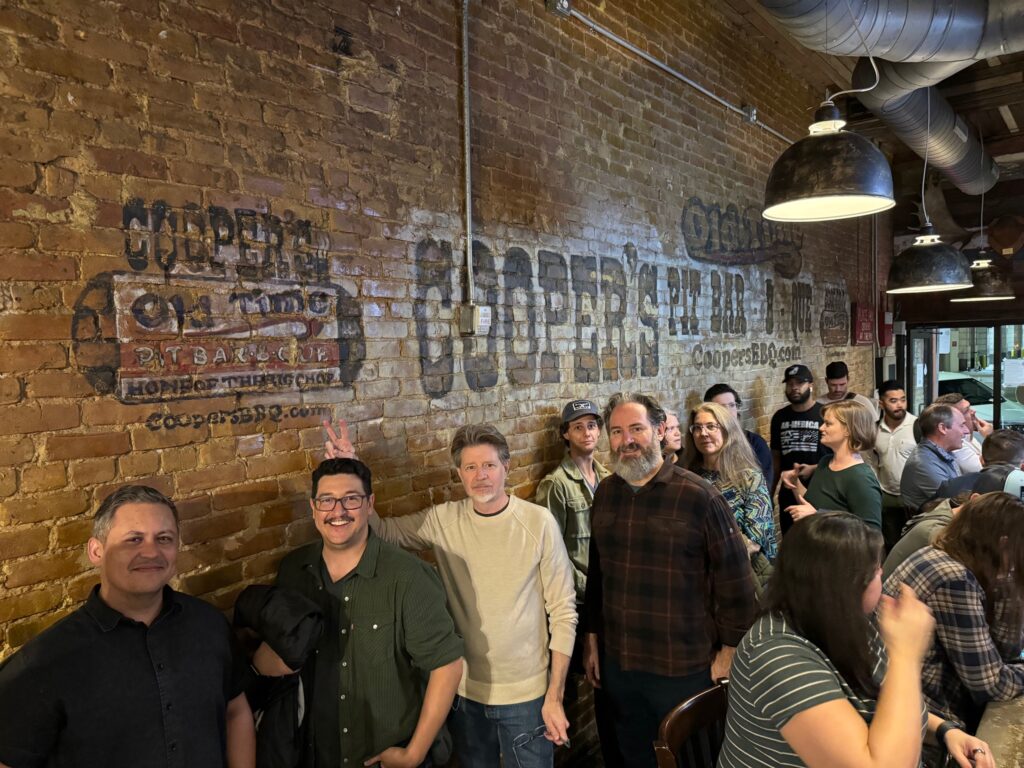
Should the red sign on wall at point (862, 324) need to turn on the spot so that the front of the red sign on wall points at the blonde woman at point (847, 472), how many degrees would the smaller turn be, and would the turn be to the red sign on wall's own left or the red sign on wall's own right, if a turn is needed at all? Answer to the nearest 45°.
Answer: approximately 45° to the red sign on wall's own right

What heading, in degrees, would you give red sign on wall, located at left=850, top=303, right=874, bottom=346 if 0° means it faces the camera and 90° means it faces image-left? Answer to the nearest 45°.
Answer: approximately 315°

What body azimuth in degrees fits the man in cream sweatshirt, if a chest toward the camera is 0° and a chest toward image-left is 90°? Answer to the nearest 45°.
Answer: approximately 0°

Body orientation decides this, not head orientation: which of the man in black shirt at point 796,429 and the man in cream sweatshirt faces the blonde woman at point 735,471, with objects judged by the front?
the man in black shirt

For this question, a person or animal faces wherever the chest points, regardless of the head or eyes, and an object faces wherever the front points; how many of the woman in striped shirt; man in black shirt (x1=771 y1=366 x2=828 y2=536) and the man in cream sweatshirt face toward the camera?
2

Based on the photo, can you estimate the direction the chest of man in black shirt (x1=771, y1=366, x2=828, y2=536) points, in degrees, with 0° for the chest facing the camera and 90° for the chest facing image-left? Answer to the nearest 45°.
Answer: approximately 0°

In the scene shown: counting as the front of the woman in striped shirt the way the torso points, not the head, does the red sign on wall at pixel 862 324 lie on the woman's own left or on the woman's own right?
on the woman's own left

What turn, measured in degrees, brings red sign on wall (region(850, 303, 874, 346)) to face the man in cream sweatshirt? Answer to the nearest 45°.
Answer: approximately 45° to its right
